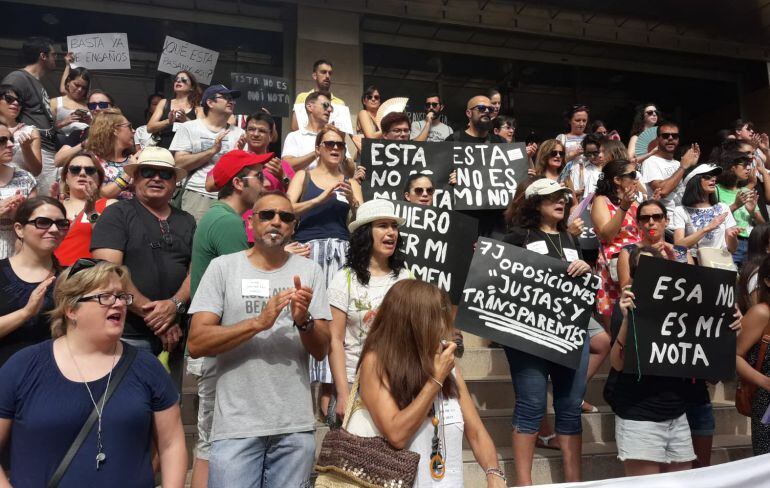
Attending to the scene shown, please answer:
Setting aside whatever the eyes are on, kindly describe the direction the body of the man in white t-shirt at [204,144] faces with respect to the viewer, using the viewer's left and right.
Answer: facing the viewer and to the right of the viewer

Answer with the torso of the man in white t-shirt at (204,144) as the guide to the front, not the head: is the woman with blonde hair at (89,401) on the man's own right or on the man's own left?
on the man's own right

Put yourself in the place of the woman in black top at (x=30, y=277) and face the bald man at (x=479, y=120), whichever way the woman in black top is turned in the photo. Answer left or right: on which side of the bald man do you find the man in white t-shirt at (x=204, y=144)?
left
